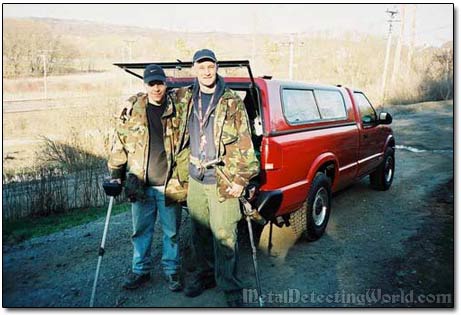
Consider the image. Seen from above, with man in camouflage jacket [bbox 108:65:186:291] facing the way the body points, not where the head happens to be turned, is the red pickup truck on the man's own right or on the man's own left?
on the man's own left

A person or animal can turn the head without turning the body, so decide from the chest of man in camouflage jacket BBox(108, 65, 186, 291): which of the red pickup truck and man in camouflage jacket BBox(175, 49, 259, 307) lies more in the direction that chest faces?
the man in camouflage jacket

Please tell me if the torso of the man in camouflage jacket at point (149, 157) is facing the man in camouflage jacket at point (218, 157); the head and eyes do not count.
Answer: no

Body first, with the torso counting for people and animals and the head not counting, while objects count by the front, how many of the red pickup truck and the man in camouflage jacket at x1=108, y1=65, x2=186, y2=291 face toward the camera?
1

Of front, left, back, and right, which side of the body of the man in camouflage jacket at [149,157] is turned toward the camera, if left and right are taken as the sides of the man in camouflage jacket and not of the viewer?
front

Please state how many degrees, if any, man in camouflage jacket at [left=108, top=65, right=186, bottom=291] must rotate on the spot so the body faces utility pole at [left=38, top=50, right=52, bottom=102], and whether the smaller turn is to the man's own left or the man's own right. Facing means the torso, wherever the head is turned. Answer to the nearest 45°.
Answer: approximately 180°

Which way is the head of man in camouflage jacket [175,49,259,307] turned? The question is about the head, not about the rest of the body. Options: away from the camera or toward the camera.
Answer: toward the camera

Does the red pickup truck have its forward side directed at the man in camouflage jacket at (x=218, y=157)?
no

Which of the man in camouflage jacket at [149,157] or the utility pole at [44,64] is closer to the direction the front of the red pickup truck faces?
the utility pole

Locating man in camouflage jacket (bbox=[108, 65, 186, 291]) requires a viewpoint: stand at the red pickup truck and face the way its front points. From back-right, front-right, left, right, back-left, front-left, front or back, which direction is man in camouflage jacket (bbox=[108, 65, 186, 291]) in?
back

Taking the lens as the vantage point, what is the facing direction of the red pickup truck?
facing away from the viewer and to the right of the viewer

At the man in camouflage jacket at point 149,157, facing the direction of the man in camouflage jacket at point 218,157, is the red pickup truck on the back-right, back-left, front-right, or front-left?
front-left

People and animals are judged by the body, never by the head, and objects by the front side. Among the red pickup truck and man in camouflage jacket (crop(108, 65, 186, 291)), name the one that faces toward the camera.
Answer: the man in camouflage jacket

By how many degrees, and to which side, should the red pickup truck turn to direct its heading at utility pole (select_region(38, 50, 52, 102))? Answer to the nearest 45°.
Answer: approximately 90° to its left

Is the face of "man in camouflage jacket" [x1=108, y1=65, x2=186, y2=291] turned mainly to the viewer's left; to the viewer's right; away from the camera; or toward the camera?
toward the camera
